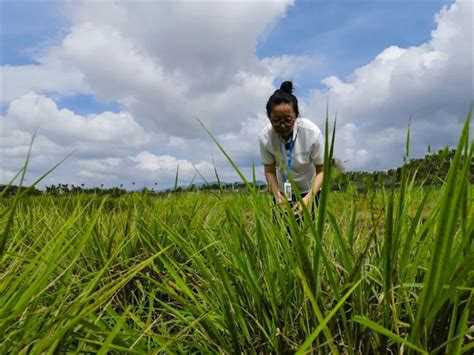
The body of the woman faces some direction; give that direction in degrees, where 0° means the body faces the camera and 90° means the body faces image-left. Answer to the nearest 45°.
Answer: approximately 0°
